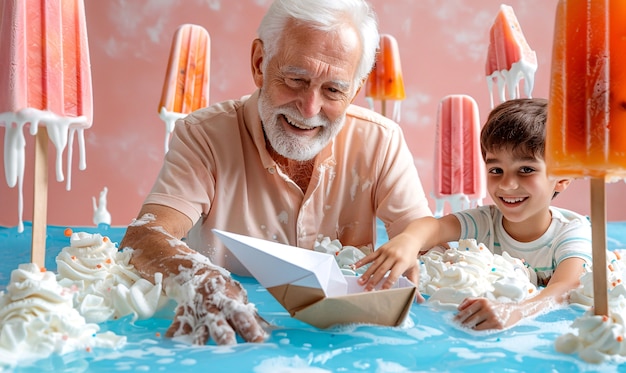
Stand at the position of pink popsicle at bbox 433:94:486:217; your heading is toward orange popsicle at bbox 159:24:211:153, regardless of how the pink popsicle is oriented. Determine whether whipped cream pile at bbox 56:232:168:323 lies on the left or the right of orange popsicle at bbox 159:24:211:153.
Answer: left

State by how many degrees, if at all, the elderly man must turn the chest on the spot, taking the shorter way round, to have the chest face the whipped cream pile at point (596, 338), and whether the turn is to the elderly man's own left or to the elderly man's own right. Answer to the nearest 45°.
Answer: approximately 45° to the elderly man's own left

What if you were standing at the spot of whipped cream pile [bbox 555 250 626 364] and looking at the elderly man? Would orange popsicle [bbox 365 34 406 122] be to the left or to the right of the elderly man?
right

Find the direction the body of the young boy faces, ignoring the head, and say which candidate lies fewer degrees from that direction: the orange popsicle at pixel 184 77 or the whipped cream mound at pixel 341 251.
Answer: the whipped cream mound

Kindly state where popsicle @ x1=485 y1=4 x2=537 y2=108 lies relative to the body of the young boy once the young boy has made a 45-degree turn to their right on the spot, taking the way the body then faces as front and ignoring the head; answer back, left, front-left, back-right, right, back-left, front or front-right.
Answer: right
